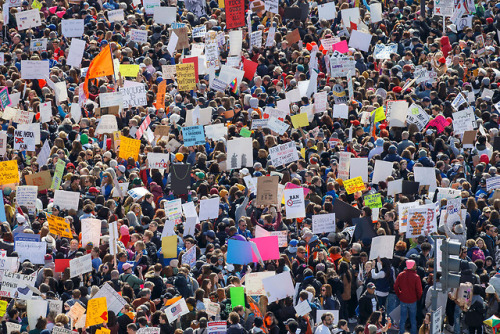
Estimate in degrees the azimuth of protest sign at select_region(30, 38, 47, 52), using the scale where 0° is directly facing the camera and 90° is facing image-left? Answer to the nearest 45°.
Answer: approximately 0°

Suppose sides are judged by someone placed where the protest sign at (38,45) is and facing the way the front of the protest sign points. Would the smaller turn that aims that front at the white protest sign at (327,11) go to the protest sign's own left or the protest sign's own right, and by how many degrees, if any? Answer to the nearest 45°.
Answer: approximately 90° to the protest sign's own left
